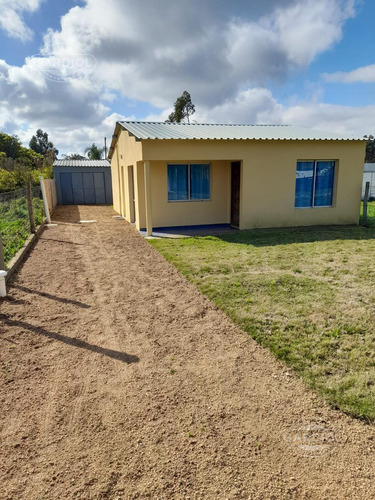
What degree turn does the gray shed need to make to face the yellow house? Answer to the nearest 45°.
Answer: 0° — it already faces it

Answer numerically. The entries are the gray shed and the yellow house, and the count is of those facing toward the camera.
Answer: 2

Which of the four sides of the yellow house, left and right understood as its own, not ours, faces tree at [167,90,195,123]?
back

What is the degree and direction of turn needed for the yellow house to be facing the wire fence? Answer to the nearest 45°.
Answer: approximately 90° to its right

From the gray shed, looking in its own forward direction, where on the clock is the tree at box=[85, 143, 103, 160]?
The tree is roughly at 6 o'clock from the gray shed.

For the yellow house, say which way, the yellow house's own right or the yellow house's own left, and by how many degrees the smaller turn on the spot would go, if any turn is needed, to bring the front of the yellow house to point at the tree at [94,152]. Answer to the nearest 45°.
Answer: approximately 135° to the yellow house's own right

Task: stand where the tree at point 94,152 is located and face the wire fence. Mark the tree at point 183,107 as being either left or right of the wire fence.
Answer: left

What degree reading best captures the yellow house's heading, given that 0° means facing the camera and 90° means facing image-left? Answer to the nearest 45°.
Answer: approximately 0°

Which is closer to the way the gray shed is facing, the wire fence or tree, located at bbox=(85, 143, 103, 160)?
the wire fence
